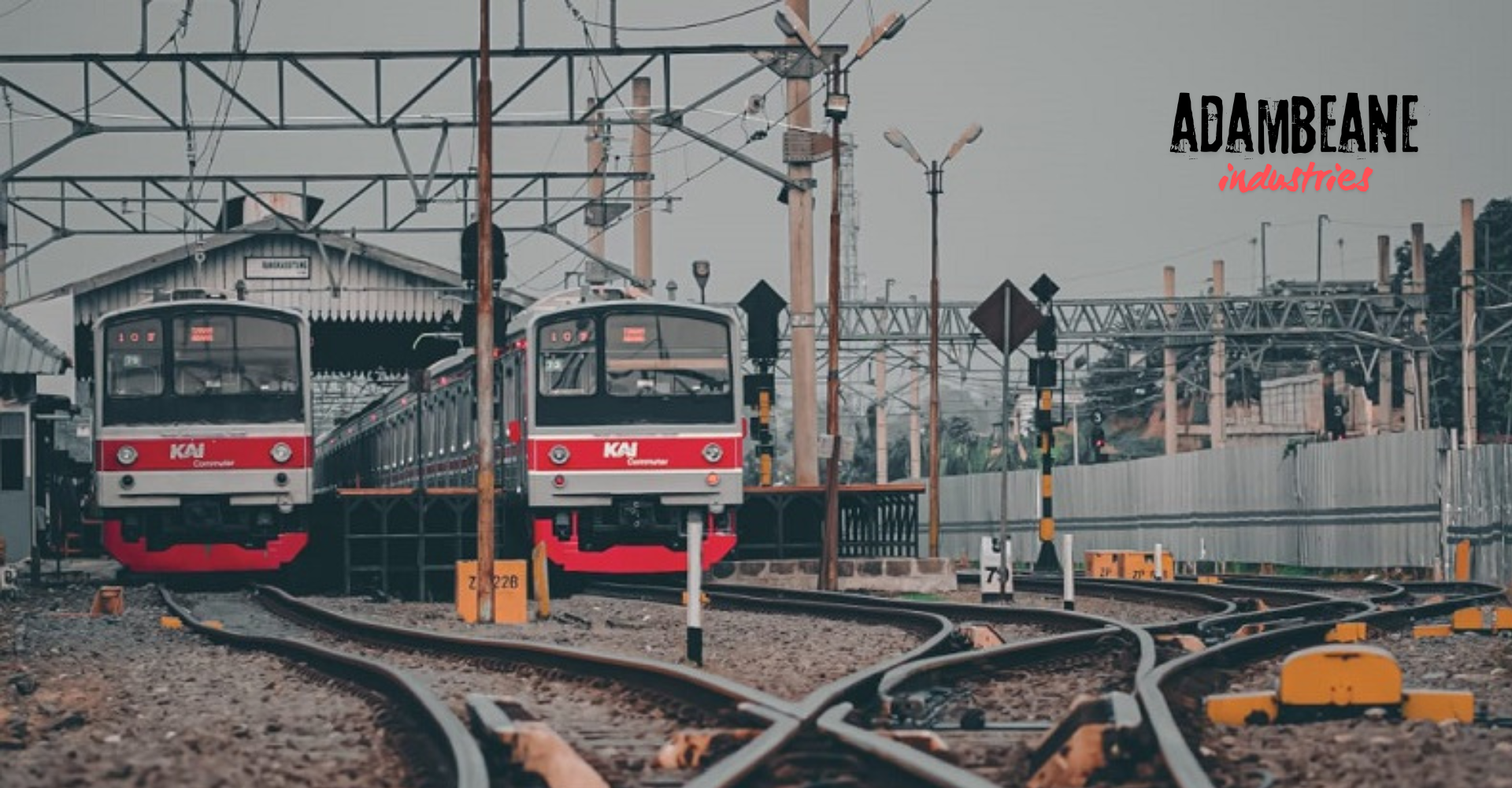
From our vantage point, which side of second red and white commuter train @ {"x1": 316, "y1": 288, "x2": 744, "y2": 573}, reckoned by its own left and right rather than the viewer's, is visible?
front

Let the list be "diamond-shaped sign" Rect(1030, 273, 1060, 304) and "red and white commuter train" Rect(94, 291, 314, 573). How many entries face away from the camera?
1

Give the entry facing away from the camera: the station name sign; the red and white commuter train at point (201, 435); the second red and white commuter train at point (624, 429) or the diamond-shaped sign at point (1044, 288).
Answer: the diamond-shaped sign

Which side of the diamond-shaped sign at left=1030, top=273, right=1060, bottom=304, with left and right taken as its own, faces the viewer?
back

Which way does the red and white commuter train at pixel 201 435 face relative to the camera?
toward the camera

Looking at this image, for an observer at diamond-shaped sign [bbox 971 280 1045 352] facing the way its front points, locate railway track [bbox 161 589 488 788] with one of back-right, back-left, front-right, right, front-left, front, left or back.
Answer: back

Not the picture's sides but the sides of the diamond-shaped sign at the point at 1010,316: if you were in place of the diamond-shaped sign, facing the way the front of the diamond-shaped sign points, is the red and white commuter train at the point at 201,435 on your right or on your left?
on your left

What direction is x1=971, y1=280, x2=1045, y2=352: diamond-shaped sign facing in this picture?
away from the camera

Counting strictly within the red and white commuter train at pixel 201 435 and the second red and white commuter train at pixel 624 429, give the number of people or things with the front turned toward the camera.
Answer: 2

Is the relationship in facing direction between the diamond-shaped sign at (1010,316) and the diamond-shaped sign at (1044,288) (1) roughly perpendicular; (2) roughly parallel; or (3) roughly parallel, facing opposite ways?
roughly parallel

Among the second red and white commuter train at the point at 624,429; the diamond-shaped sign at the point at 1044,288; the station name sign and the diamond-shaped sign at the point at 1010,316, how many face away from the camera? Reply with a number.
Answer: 2

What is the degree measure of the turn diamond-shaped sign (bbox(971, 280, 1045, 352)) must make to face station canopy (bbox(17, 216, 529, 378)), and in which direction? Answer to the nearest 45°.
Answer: approximately 45° to its left

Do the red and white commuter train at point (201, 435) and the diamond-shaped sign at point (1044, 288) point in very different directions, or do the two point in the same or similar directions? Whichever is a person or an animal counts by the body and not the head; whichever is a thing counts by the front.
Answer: very different directions

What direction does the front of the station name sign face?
toward the camera

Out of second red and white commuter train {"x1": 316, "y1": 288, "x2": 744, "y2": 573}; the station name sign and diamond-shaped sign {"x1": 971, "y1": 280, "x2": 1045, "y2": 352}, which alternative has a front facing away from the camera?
the diamond-shaped sign
